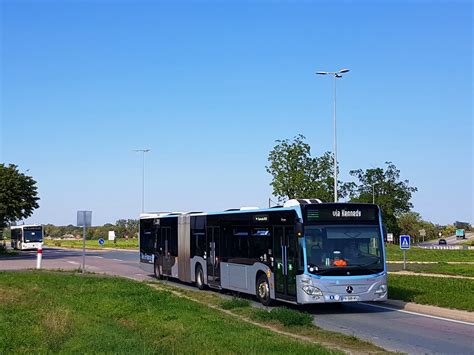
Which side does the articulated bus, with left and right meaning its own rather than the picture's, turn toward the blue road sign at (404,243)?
left

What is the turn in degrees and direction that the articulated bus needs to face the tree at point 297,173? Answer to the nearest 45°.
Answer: approximately 135° to its left

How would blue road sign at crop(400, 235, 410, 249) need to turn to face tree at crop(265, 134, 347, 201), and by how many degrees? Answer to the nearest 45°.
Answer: approximately 135° to its right

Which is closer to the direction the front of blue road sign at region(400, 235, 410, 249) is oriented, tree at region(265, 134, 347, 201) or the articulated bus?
the articulated bus

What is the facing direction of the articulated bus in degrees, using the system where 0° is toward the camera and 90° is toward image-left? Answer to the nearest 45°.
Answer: approximately 315°

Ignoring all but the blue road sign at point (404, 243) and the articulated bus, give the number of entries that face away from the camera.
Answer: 0
